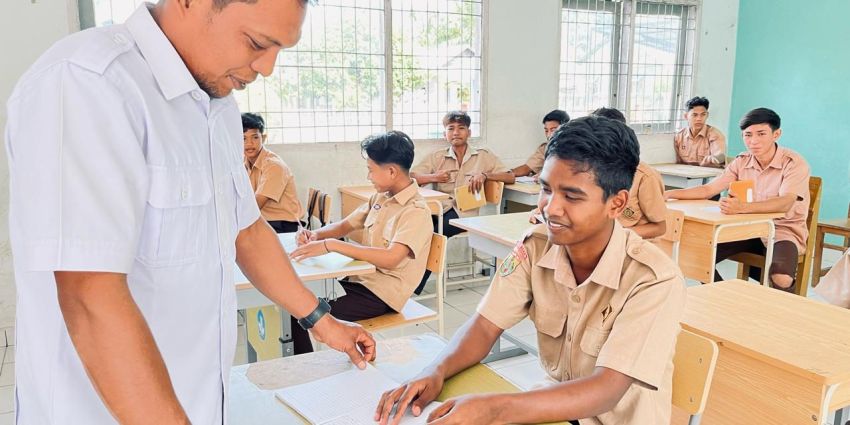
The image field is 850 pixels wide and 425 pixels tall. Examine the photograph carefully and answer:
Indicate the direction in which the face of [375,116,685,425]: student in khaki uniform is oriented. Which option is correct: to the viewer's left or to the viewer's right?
to the viewer's left

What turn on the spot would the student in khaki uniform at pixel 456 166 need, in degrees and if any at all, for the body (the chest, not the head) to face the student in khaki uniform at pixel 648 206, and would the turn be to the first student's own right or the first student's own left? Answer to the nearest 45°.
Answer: approximately 45° to the first student's own left

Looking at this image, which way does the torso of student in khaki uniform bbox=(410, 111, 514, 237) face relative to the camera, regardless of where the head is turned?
toward the camera

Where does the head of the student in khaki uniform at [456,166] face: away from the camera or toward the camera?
toward the camera

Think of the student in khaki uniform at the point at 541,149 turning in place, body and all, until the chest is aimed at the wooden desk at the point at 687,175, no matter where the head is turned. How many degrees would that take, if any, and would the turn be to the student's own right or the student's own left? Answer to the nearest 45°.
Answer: approximately 135° to the student's own left

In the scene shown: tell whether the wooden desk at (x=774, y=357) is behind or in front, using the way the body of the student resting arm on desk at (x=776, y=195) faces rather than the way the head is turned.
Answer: in front

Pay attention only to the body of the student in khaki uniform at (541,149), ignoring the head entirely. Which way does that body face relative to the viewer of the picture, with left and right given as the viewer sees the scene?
facing the viewer and to the left of the viewer

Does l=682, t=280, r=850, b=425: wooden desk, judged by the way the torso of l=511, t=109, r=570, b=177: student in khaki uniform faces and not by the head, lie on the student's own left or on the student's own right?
on the student's own left

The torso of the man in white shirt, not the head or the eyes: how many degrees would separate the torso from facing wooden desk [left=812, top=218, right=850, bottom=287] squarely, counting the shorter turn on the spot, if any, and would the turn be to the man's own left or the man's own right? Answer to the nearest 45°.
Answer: approximately 90° to the man's own left

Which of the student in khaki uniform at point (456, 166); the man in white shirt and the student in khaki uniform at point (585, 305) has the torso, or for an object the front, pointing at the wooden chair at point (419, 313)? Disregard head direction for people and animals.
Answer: the student in khaki uniform at point (456, 166)

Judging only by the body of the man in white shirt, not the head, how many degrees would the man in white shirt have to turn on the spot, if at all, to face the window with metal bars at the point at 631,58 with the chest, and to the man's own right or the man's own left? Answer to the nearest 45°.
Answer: approximately 90° to the man's own left

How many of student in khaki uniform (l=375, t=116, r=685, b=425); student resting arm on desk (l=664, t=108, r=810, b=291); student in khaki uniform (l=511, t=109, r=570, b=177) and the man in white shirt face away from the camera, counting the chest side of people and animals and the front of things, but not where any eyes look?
0

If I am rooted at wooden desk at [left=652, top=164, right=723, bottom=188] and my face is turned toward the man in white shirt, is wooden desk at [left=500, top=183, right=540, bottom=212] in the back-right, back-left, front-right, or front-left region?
front-right

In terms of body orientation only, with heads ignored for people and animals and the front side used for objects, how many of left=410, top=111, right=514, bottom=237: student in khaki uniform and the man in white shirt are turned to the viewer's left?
0

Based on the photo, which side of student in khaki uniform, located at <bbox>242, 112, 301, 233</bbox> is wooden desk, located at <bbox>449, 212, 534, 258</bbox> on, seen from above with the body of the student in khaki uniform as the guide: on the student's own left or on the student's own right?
on the student's own left

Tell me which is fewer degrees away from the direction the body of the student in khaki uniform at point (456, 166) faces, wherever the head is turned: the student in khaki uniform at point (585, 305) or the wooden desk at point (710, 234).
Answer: the student in khaki uniform
